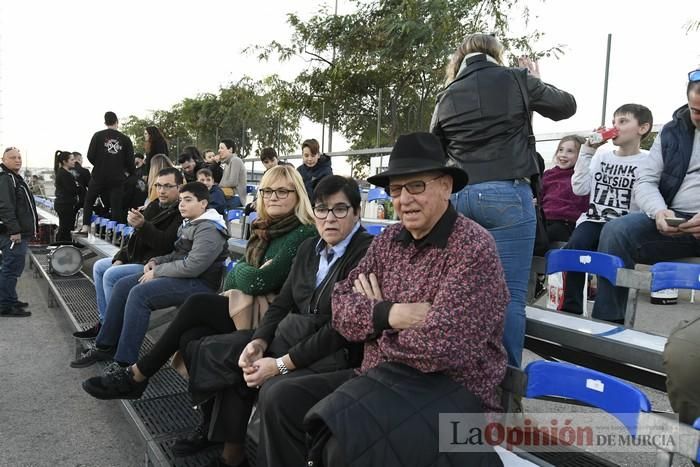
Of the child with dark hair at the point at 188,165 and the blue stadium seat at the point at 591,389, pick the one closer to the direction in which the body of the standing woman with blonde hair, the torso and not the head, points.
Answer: the child with dark hair

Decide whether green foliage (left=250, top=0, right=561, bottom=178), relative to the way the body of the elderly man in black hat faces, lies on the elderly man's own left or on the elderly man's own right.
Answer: on the elderly man's own right

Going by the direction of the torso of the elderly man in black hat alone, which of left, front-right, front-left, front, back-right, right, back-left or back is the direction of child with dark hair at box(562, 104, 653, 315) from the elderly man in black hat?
back

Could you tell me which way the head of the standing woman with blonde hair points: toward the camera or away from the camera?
away from the camera

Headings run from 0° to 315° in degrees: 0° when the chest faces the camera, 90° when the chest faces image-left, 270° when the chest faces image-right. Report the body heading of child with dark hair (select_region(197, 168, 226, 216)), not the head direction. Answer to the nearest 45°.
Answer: approximately 45°

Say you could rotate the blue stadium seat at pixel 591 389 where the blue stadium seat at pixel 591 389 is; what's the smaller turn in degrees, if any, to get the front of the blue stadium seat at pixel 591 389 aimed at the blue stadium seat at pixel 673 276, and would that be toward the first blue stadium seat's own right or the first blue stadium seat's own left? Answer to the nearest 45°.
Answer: approximately 135° to the first blue stadium seat's own right

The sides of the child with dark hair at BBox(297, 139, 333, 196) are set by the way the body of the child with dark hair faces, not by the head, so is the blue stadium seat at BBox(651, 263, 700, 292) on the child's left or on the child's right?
on the child's left

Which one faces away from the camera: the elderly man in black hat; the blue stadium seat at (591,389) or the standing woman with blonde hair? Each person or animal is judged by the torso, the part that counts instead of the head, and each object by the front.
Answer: the standing woman with blonde hair

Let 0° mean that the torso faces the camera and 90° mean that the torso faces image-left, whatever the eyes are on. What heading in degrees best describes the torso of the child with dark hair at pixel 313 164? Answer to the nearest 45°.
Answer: approximately 45°

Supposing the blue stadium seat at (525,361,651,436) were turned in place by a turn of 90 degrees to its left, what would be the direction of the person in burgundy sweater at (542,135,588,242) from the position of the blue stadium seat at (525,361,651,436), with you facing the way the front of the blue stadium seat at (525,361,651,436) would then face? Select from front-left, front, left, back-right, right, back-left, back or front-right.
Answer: back-left

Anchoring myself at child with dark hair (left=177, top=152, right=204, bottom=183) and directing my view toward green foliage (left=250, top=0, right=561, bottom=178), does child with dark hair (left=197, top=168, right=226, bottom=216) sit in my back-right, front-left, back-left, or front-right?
back-right

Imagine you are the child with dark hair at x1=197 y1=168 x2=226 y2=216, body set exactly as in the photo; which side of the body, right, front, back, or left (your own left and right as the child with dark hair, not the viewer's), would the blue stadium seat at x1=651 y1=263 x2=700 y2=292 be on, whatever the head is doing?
left

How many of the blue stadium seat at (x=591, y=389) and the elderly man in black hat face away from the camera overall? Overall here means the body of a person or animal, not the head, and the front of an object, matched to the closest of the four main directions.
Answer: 0

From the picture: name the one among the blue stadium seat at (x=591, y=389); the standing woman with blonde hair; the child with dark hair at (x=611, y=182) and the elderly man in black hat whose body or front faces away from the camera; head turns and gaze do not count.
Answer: the standing woman with blonde hair

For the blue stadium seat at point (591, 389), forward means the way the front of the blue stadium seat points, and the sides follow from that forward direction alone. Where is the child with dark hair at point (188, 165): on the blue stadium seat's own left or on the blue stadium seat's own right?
on the blue stadium seat's own right
